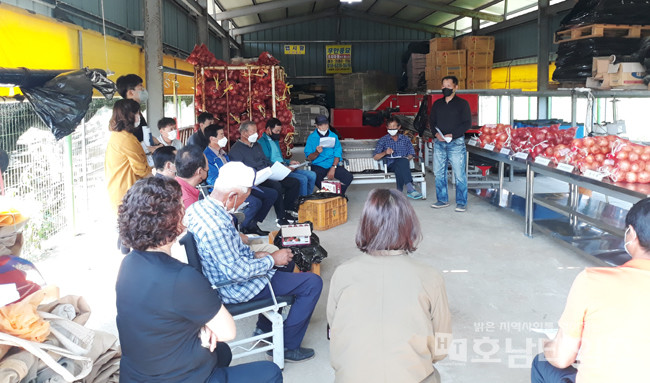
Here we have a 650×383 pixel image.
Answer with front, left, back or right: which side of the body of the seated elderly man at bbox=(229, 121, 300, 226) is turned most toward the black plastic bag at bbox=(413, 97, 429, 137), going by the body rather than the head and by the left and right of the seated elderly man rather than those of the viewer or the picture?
left

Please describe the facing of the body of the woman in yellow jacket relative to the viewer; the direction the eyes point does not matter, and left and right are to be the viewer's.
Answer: facing away from the viewer and to the right of the viewer

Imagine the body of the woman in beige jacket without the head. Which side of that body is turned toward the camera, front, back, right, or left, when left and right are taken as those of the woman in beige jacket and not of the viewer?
back

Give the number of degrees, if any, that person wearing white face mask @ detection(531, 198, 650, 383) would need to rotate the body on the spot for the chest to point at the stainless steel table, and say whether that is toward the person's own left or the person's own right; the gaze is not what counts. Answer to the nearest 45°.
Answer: approximately 45° to the person's own right

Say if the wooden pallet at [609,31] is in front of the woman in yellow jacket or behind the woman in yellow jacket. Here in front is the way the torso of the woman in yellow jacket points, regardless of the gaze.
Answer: in front

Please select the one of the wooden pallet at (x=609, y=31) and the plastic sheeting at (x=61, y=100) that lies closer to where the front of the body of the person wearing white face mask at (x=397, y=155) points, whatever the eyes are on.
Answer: the plastic sheeting

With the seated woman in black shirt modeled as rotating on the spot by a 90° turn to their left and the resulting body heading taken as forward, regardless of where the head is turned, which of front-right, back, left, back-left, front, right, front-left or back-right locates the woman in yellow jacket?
front-right

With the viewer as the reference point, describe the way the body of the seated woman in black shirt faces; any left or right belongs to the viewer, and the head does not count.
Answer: facing away from the viewer and to the right of the viewer

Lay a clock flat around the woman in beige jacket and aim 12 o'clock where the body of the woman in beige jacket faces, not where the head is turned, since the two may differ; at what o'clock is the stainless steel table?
The stainless steel table is roughly at 1 o'clock from the woman in beige jacket.

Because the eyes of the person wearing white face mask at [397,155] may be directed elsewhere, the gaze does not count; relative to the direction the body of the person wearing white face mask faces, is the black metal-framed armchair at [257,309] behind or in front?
in front
